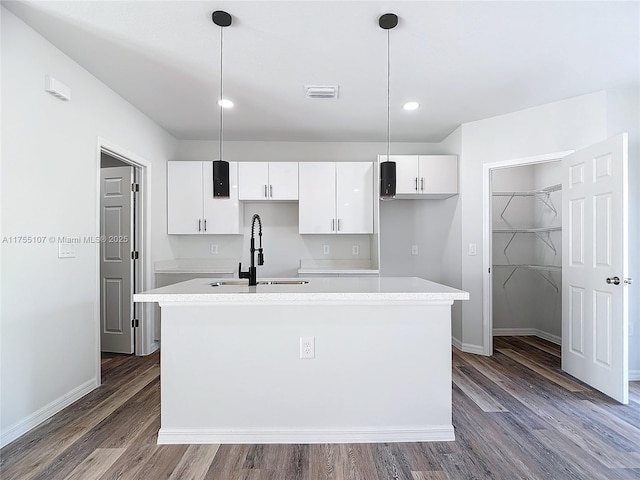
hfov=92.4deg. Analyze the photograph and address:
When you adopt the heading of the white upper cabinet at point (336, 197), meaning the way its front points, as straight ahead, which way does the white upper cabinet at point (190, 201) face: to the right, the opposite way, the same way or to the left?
the same way

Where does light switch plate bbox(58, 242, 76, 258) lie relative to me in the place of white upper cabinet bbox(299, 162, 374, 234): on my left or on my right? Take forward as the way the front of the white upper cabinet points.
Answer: on my right

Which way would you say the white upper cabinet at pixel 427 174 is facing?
toward the camera

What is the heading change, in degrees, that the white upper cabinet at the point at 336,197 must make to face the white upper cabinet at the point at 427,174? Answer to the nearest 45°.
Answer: approximately 90° to its left

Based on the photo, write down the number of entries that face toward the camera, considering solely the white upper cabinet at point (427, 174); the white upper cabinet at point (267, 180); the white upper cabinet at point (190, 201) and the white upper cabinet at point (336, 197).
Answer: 4

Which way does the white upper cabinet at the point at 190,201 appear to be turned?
toward the camera

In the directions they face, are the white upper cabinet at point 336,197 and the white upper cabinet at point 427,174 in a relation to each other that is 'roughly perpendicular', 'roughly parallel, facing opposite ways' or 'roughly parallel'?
roughly parallel

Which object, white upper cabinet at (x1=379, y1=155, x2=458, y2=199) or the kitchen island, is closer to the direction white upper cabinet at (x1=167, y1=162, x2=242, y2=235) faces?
the kitchen island

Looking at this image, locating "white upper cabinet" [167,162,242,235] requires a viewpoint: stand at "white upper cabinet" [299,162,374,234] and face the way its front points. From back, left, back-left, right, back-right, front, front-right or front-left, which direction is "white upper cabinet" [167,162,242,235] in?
right

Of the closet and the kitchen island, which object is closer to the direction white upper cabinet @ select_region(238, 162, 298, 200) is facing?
the kitchen island

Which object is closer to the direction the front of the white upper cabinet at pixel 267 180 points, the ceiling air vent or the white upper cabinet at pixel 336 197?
the ceiling air vent

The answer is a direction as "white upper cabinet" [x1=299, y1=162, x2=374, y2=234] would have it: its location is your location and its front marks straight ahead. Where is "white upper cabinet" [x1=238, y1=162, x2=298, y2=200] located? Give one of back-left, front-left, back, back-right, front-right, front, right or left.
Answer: right

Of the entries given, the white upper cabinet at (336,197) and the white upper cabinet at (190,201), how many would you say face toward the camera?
2

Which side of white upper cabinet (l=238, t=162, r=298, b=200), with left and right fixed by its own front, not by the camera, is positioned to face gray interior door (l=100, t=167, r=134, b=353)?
right
